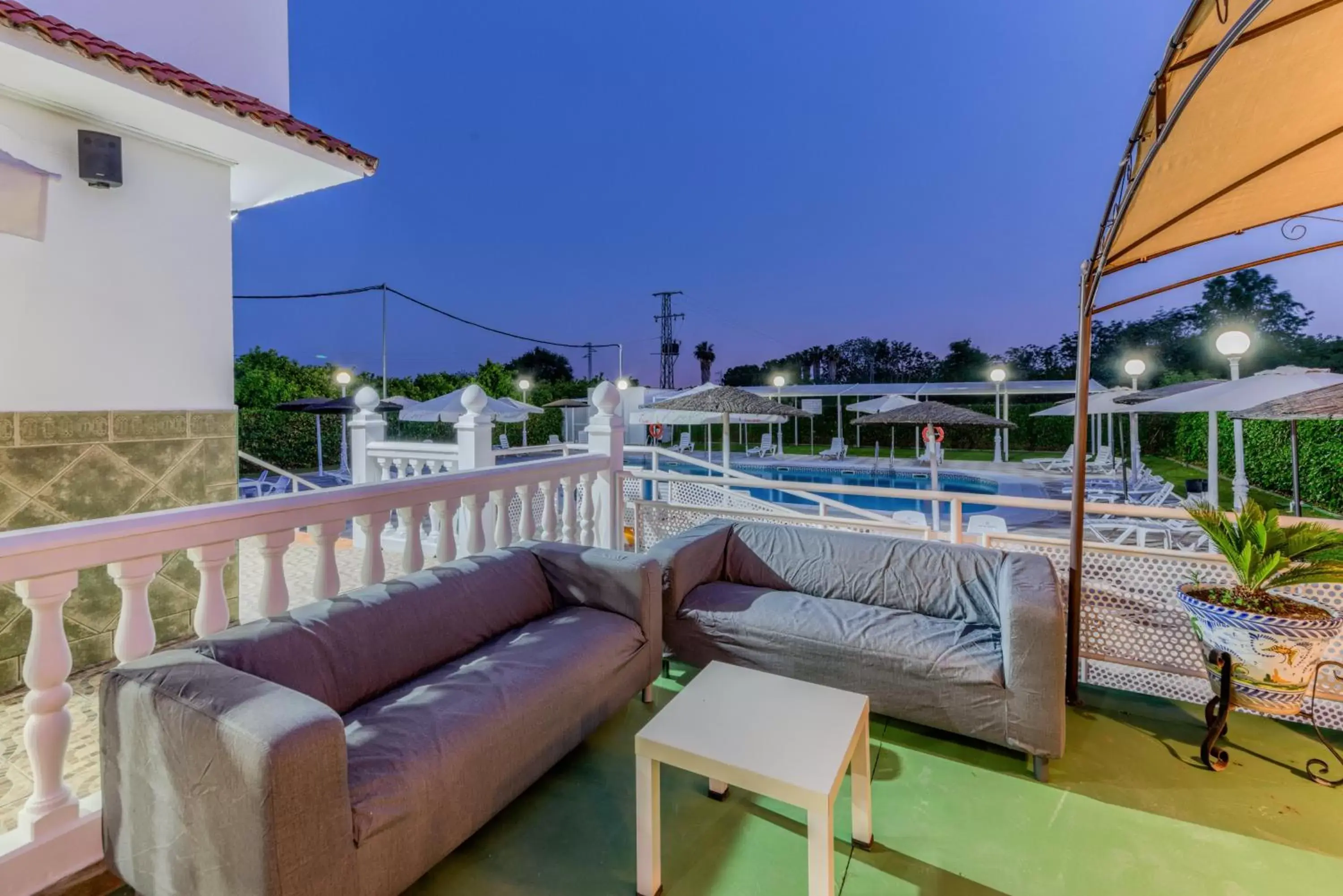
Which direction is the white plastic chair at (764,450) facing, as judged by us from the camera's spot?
facing the viewer and to the left of the viewer

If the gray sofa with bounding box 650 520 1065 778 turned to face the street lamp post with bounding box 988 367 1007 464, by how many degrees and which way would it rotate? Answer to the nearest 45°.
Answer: approximately 135° to its right

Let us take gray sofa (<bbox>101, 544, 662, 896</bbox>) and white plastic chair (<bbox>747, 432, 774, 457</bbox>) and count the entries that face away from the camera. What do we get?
0

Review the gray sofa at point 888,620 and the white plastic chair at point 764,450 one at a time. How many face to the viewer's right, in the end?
0

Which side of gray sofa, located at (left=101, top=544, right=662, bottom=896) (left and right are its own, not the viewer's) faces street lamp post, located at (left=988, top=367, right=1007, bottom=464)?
left

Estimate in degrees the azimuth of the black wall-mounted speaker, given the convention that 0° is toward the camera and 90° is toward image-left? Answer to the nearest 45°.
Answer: approximately 315°

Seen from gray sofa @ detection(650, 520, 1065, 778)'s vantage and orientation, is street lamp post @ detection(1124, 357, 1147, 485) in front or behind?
behind

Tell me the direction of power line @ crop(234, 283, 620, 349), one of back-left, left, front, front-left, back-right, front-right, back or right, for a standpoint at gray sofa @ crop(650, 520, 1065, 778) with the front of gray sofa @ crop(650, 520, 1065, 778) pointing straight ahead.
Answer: right

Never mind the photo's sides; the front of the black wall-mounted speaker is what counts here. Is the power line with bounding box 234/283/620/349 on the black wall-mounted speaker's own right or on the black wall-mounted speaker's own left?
on the black wall-mounted speaker's own left

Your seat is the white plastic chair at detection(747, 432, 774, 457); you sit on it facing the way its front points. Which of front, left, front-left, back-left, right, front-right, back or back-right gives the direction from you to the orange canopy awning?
front-left

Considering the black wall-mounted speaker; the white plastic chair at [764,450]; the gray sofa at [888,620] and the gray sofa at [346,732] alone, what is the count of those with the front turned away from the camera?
0

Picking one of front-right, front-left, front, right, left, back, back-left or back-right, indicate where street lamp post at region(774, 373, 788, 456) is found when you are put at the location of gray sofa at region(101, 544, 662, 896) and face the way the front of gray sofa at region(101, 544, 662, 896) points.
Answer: left

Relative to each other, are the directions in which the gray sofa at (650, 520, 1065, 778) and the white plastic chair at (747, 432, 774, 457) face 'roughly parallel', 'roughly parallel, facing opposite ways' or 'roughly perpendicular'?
roughly parallel

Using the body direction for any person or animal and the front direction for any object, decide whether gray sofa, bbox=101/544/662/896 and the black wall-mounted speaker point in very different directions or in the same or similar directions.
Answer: same or similar directions
